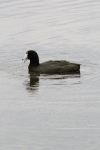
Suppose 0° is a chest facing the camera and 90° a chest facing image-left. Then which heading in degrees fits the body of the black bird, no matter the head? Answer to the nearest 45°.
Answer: approximately 90°
